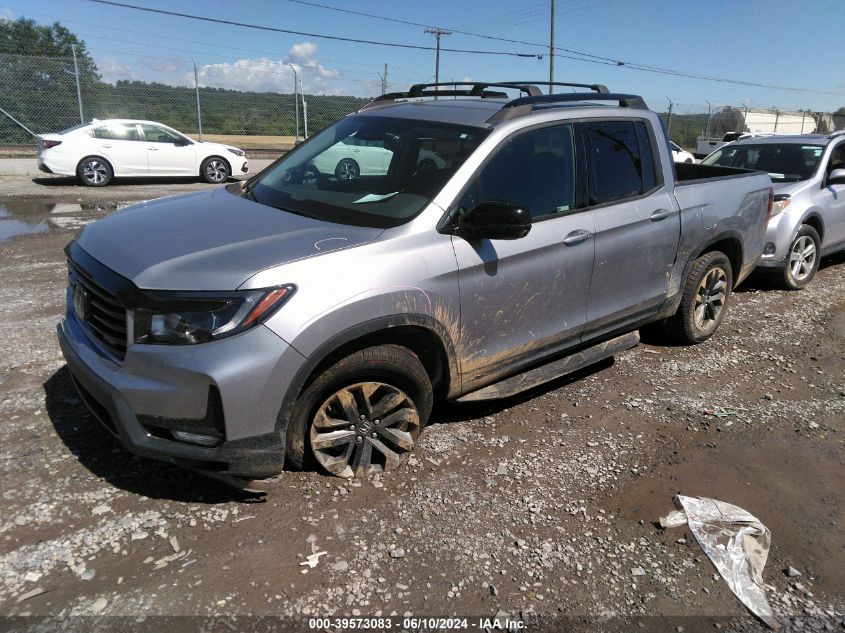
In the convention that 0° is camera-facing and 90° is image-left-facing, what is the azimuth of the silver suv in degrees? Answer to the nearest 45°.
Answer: approximately 45°

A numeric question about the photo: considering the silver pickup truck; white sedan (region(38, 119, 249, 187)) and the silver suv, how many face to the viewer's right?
1

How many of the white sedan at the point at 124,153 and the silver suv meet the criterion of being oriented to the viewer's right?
1

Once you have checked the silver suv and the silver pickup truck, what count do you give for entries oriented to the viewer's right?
0

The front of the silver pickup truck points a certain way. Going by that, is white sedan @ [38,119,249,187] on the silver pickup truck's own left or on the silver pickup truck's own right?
on the silver pickup truck's own right

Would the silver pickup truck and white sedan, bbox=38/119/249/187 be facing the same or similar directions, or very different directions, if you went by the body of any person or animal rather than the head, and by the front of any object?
very different directions

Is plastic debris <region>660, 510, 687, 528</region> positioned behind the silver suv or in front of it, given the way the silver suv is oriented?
in front

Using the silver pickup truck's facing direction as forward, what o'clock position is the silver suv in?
The silver suv is roughly at 6 o'clock from the silver pickup truck.

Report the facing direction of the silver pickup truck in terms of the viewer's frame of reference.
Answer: facing the viewer and to the left of the viewer

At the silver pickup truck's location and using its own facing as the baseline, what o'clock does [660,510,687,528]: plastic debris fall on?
The plastic debris is roughly at 10 o'clock from the silver pickup truck.

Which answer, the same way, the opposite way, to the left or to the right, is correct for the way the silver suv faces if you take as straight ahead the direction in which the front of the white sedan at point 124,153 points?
the opposite way

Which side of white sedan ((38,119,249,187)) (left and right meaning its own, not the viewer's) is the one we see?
right

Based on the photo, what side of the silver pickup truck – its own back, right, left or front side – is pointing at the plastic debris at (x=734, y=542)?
left

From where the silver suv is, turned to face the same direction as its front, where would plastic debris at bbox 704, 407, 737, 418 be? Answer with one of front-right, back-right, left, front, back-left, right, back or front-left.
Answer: front-left
